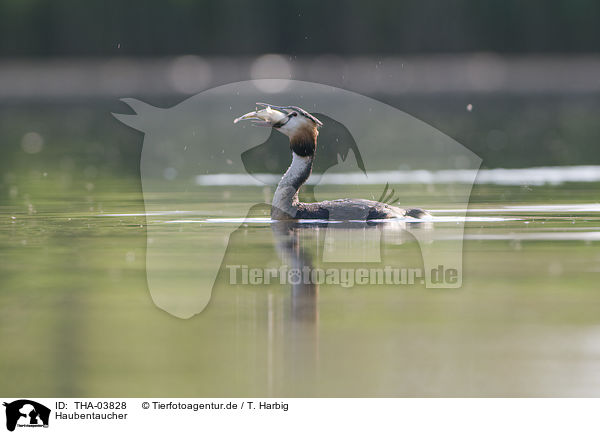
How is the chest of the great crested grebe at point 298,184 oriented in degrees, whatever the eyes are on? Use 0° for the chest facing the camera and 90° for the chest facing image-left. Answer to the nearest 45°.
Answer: approximately 90°
